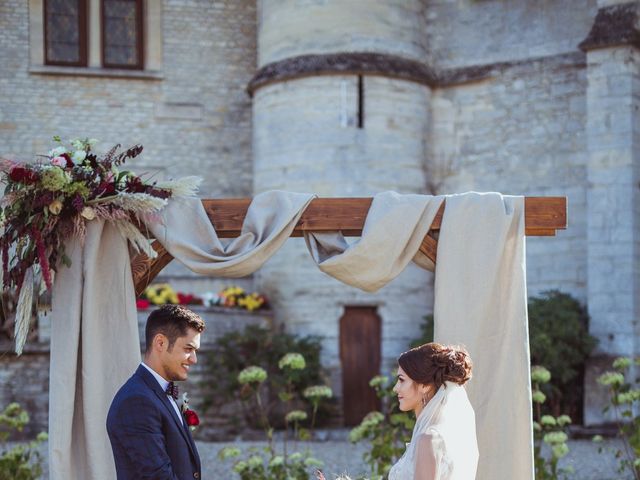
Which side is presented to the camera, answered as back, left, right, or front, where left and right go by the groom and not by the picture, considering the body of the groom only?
right

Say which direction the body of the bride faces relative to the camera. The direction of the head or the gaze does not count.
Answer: to the viewer's left

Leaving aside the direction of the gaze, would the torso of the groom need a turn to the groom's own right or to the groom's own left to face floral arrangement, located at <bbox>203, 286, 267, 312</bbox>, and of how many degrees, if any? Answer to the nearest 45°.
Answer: approximately 90° to the groom's own left

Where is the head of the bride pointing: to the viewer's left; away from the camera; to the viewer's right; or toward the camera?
to the viewer's left

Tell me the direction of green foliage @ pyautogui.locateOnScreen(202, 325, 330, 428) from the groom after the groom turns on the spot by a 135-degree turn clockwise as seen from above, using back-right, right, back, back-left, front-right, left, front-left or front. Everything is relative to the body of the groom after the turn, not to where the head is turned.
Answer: back-right

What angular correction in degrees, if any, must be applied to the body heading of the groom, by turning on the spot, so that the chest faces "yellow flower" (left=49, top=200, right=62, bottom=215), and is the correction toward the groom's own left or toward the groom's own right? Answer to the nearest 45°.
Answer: approximately 135° to the groom's own left

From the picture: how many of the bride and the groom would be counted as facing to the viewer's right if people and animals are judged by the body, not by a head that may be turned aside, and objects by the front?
1

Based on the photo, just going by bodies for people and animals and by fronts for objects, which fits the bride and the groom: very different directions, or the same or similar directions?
very different directions

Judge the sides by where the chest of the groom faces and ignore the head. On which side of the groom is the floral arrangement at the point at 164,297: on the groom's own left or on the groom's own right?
on the groom's own left

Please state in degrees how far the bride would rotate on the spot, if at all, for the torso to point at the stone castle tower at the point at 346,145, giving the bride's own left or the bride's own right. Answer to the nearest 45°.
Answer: approximately 90° to the bride's own right

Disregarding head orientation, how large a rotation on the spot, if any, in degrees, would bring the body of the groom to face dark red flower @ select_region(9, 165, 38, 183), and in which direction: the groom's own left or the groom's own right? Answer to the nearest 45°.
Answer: approximately 135° to the groom's own left
